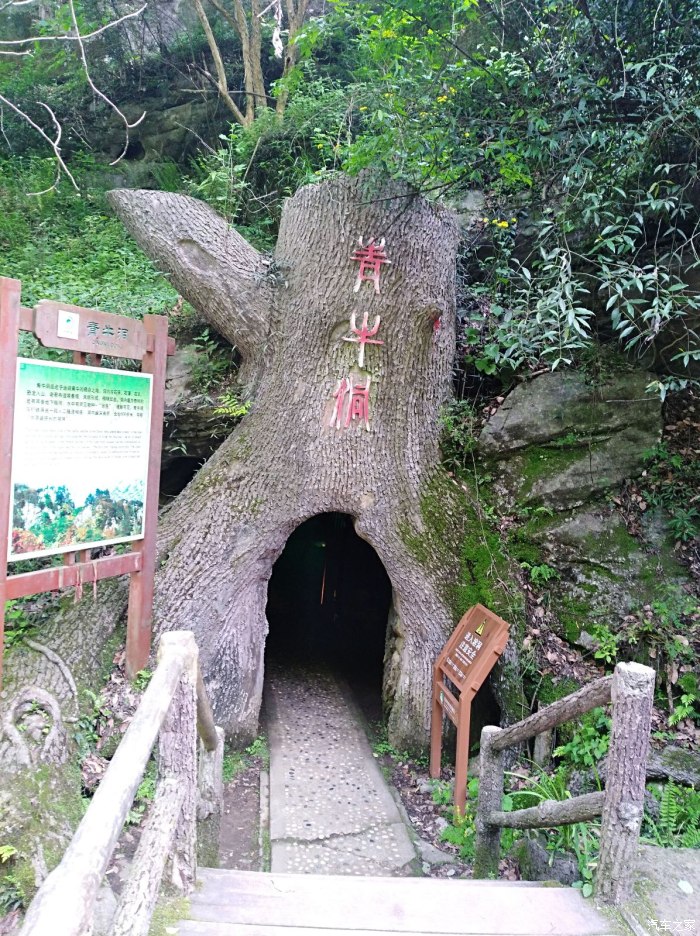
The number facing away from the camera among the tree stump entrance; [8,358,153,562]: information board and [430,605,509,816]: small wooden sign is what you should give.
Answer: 0

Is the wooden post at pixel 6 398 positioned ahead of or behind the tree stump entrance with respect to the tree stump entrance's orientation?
ahead

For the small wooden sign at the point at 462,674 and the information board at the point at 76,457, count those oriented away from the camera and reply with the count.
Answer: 0

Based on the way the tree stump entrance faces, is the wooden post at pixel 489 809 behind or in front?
in front

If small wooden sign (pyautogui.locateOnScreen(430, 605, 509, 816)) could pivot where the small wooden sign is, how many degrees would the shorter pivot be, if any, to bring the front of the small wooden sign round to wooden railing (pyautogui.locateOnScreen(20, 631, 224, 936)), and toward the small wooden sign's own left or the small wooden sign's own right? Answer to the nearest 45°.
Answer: approximately 45° to the small wooden sign's own left

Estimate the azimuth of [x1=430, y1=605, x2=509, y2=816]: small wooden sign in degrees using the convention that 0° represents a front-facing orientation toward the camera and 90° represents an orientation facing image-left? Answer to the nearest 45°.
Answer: approximately 45°

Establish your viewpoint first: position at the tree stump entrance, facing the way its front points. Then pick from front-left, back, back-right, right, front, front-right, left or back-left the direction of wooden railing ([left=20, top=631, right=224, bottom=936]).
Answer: front

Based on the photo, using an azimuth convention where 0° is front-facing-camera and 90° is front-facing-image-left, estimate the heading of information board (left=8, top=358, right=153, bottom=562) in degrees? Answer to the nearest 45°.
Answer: approximately 315°

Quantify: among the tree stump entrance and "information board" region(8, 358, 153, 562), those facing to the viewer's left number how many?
0

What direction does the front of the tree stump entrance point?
toward the camera

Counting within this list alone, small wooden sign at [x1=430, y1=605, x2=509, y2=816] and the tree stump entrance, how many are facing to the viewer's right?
0
